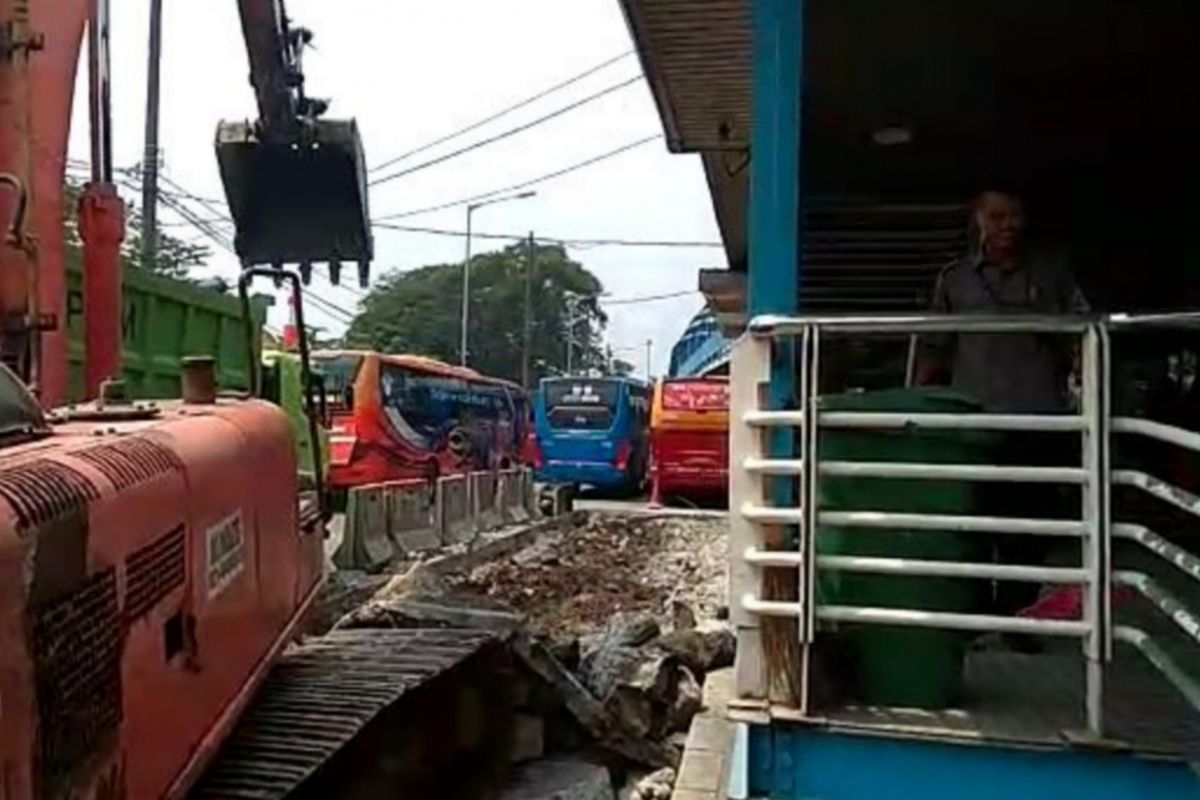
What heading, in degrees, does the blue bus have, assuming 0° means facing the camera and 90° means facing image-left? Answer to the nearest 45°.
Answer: approximately 180°

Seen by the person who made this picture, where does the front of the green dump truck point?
facing away from the viewer and to the right of the viewer

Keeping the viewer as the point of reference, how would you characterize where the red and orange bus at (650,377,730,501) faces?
facing away from the viewer

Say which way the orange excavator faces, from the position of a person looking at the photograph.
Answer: facing away from the viewer and to the right of the viewer

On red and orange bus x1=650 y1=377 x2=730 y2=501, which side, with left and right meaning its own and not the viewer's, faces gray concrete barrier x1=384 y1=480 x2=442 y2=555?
back

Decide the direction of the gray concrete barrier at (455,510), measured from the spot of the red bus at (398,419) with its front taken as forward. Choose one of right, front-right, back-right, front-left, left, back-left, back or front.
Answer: back-right

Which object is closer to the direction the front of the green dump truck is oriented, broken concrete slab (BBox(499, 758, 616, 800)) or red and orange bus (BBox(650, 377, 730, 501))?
the red and orange bus

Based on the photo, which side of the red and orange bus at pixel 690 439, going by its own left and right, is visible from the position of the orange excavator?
back

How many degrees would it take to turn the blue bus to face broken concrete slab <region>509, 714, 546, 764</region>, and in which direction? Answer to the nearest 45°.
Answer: approximately 180°
